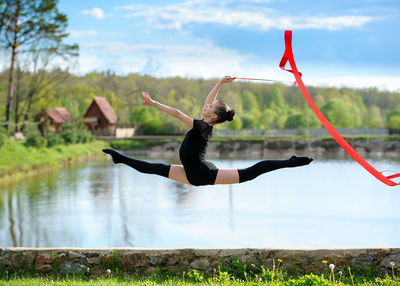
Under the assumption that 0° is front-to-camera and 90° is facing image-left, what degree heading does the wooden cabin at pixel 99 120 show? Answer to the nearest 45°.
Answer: approximately 45°

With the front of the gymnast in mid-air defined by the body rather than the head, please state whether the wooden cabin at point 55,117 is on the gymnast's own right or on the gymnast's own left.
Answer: on the gymnast's own right

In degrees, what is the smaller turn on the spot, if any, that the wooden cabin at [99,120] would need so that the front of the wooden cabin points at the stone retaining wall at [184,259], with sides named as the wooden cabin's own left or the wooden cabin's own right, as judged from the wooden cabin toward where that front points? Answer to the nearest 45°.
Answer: approximately 45° to the wooden cabin's own left

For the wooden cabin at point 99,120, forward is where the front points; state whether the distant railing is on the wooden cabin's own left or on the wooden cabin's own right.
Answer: on the wooden cabin's own left

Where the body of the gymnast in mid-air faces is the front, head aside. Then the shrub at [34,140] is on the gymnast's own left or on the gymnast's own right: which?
on the gymnast's own right
